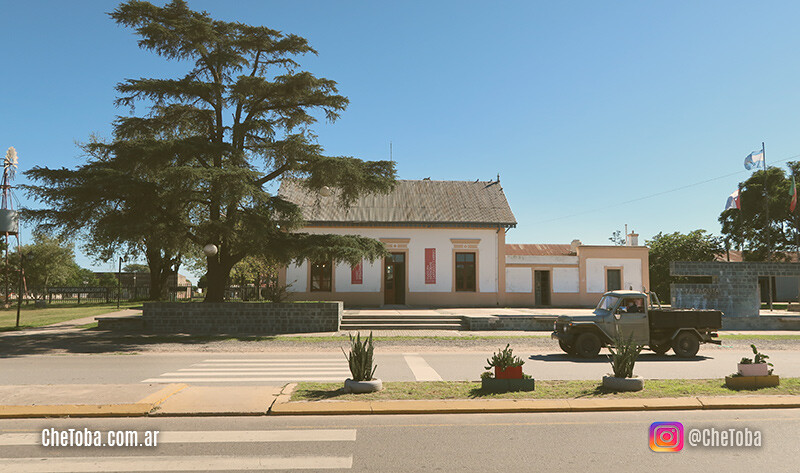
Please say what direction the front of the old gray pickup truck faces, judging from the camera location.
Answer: facing to the left of the viewer

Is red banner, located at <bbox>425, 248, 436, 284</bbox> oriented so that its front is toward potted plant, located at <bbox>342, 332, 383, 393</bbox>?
yes

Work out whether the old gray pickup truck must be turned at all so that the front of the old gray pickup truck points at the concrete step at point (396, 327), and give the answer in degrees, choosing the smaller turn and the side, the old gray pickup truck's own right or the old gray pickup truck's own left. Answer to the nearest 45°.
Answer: approximately 45° to the old gray pickup truck's own right

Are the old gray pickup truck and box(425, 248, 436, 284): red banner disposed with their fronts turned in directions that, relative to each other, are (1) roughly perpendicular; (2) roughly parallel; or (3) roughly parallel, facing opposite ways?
roughly perpendicular

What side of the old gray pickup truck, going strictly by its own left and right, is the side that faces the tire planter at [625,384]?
left

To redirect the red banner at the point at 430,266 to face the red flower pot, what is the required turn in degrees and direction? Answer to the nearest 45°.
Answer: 0° — it already faces it

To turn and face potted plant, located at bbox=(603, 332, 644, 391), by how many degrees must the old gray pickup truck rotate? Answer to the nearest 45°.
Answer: approximately 90° to its left

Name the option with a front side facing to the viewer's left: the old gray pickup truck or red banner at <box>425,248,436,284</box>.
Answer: the old gray pickup truck

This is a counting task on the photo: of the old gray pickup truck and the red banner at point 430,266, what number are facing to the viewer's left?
1

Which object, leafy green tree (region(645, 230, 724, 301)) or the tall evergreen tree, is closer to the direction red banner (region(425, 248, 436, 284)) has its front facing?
the tall evergreen tree

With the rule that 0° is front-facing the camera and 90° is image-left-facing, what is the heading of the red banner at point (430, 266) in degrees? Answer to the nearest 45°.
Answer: approximately 0°
